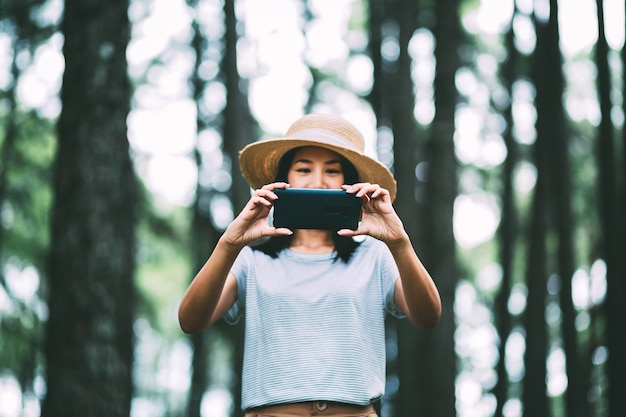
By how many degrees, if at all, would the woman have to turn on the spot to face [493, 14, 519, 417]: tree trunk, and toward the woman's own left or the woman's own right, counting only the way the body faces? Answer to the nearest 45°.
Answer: approximately 180°

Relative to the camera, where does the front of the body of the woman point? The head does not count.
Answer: toward the camera

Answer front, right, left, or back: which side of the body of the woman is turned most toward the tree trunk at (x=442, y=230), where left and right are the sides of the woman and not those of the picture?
back

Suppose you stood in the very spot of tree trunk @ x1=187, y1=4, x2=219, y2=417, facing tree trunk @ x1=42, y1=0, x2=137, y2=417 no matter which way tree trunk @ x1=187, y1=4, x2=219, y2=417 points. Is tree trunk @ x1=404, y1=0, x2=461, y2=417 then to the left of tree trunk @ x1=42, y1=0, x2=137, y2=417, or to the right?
left

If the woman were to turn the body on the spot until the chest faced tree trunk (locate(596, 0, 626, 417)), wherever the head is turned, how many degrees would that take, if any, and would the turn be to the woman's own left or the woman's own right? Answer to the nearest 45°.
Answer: approximately 135° to the woman's own left

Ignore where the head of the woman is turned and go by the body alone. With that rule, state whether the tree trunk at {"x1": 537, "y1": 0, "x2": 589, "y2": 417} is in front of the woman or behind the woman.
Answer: behind

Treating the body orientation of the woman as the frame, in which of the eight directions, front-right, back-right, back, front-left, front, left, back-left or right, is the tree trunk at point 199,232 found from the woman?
back

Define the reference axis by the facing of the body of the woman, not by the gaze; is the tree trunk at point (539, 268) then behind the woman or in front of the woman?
behind

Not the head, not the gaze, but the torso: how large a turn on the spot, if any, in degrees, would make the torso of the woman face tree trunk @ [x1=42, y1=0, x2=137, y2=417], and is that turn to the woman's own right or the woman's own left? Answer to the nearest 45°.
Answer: approximately 135° to the woman's own right

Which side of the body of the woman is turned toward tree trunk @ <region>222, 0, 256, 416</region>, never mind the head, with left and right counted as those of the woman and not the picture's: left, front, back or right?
back
